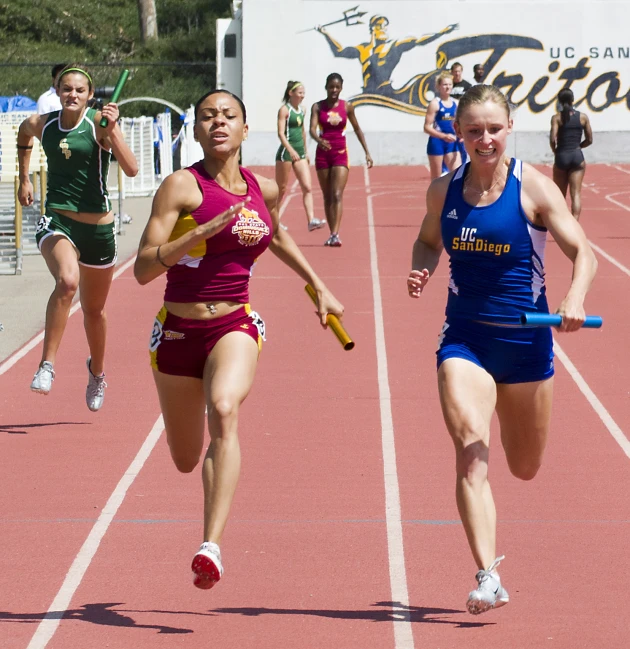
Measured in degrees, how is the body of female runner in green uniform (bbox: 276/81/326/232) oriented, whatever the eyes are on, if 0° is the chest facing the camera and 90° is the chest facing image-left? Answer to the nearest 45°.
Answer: approximately 315°

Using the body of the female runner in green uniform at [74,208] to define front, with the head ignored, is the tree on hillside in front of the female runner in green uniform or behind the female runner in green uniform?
behind

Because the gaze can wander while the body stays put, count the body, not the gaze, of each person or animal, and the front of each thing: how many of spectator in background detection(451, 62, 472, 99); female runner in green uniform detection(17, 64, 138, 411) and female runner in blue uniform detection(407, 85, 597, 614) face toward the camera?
3

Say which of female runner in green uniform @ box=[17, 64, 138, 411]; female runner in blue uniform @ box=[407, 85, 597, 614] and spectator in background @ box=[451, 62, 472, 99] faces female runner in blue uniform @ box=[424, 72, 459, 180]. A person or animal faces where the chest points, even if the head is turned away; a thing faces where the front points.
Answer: the spectator in background

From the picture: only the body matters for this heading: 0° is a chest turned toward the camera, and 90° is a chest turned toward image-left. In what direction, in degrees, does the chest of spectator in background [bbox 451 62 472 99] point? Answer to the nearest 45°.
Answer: approximately 0°

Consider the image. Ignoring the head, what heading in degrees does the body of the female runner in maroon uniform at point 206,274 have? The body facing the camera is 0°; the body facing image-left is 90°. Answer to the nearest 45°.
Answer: approximately 0°

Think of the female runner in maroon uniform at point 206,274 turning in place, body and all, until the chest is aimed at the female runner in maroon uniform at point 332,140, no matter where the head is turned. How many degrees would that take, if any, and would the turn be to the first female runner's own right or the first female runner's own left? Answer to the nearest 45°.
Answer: approximately 180°

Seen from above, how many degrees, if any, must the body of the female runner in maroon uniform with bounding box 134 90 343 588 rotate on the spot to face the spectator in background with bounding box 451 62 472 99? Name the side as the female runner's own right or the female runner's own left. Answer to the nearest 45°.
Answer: approximately 180°

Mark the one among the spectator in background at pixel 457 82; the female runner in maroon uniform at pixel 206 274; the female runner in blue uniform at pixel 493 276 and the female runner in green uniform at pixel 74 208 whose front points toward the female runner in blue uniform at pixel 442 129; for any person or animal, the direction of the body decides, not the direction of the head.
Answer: the spectator in background
